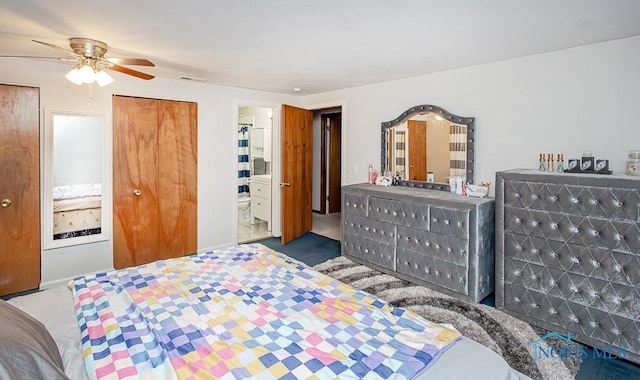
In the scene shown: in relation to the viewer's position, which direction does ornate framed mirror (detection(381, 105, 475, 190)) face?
facing the viewer and to the left of the viewer

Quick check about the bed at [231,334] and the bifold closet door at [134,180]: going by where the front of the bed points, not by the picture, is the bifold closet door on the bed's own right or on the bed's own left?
on the bed's own left

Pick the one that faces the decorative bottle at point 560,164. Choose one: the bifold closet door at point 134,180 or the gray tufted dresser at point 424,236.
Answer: the bifold closet door

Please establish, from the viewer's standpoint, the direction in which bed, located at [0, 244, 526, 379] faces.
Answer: facing away from the viewer and to the right of the viewer

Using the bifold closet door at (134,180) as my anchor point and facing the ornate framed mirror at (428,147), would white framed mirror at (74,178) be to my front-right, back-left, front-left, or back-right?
back-right

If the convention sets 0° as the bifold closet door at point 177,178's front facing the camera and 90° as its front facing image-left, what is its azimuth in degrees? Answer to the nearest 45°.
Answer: approximately 315°

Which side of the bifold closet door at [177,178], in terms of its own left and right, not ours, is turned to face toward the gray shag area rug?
front

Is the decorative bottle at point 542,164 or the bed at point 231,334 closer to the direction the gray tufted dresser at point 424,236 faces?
the bed

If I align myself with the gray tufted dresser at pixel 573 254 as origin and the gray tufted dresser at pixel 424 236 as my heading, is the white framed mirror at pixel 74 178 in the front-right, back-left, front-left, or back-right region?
front-left

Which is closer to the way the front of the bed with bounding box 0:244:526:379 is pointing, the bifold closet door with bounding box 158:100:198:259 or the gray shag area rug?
the gray shag area rug

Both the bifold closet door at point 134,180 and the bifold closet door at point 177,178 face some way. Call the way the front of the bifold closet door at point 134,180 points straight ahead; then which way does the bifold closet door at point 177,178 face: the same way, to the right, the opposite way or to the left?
the same way

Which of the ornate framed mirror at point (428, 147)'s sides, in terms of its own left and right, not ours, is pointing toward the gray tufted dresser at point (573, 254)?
left
